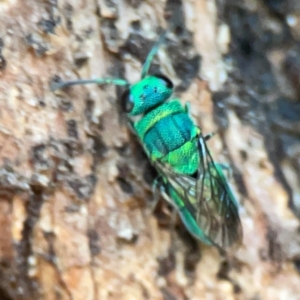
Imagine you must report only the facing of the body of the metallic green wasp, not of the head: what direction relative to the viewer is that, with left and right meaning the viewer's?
facing away from the viewer and to the left of the viewer
